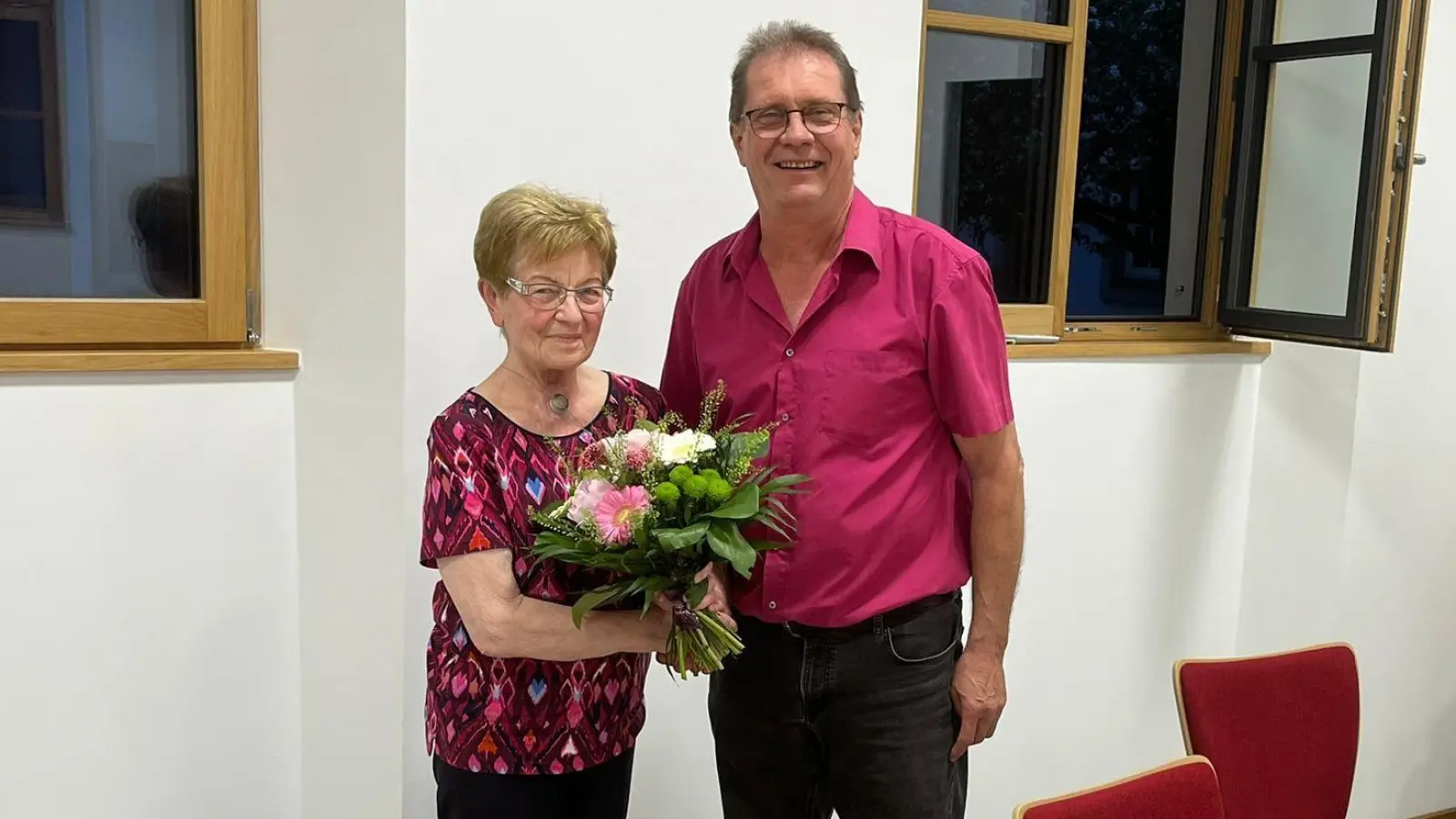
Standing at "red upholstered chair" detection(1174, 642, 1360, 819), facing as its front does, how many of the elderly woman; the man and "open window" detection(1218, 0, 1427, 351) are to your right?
2

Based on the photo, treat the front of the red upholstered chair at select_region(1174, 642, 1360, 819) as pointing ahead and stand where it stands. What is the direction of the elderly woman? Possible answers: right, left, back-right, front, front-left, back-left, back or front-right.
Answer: right

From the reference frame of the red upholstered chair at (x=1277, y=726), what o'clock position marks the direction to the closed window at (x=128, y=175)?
The closed window is roughly at 4 o'clock from the red upholstered chair.

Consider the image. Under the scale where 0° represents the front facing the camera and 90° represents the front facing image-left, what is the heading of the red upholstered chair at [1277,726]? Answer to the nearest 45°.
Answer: approximately 315°

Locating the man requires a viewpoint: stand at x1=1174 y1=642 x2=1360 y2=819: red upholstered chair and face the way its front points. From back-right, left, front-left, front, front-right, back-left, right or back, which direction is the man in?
right

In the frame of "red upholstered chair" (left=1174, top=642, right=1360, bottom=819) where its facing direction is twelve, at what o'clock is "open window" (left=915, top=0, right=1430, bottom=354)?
The open window is roughly at 7 o'clock from the red upholstered chair.
